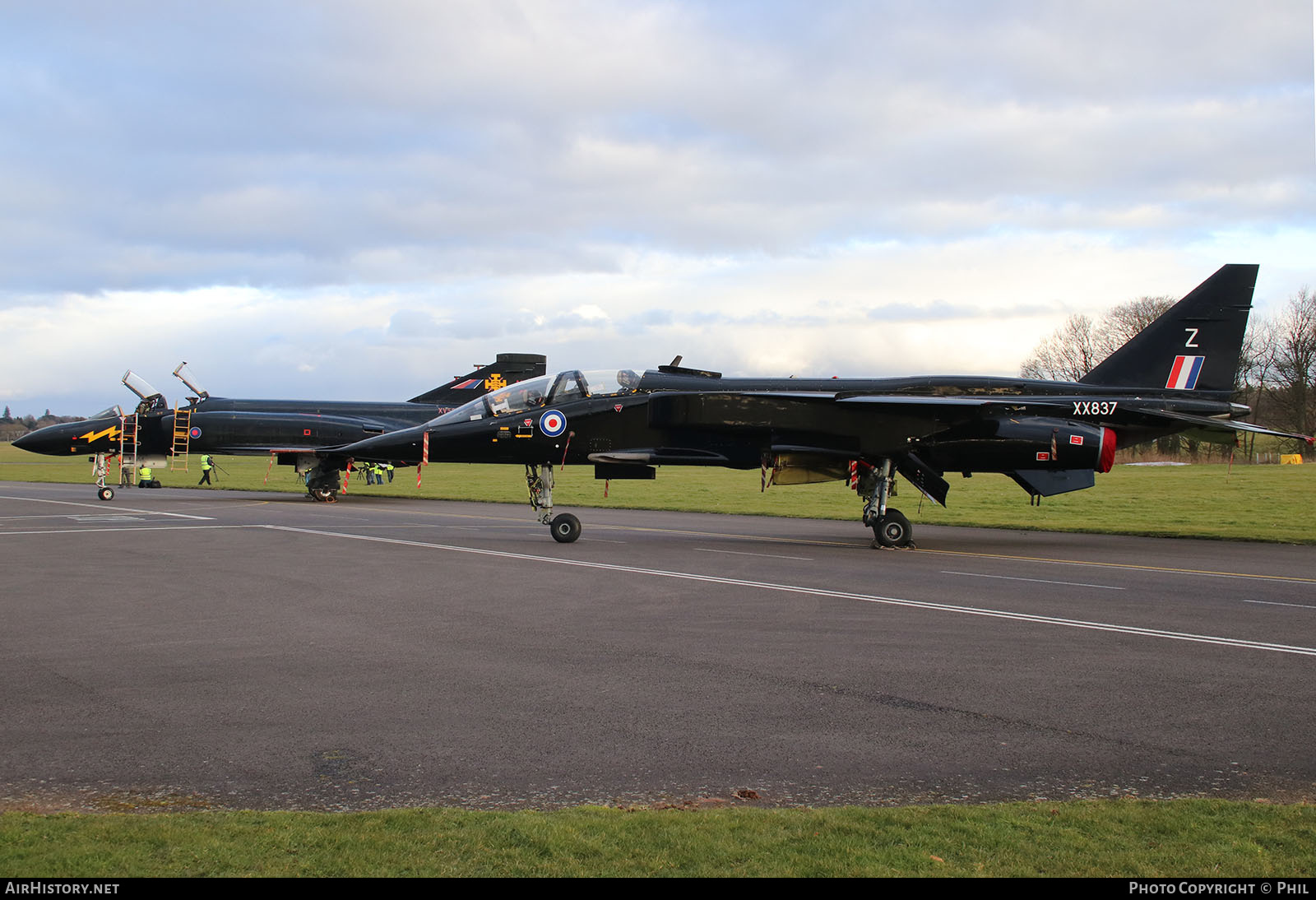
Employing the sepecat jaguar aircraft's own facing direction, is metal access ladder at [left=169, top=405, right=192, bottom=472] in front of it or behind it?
in front

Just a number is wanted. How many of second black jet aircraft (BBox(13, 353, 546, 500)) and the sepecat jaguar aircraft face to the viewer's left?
2

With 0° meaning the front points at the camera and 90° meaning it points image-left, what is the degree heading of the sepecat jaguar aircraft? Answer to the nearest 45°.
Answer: approximately 90°

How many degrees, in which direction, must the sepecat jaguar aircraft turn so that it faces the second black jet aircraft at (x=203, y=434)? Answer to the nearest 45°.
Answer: approximately 45° to its right

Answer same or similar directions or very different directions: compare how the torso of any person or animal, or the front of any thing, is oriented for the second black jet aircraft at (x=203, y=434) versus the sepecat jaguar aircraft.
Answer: same or similar directions

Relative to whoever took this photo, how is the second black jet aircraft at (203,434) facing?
facing to the left of the viewer

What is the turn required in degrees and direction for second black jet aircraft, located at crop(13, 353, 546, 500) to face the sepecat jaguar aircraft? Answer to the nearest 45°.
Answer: approximately 135° to its left
